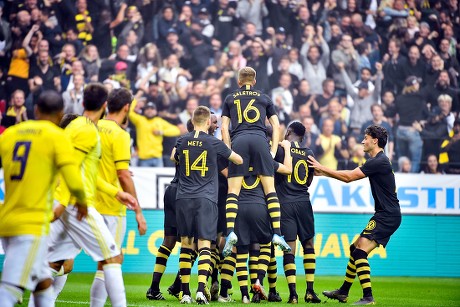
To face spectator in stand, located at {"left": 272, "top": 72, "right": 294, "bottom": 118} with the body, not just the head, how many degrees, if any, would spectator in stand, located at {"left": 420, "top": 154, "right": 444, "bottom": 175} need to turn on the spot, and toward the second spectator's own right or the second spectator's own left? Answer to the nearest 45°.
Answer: approximately 90° to the second spectator's own right

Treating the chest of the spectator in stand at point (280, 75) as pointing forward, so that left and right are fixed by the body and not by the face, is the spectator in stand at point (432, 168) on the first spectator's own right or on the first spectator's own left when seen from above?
on the first spectator's own left

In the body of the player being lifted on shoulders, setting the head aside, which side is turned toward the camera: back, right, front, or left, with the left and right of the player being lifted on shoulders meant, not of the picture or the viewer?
back

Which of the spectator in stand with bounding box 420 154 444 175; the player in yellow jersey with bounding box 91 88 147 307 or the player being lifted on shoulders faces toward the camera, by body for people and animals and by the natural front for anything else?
the spectator in stand

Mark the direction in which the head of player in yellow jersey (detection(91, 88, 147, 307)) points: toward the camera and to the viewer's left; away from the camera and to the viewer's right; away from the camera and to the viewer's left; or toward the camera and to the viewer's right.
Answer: away from the camera and to the viewer's right

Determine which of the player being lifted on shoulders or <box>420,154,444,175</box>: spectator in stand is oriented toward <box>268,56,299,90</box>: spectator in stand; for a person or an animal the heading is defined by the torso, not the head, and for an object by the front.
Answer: the player being lifted on shoulders

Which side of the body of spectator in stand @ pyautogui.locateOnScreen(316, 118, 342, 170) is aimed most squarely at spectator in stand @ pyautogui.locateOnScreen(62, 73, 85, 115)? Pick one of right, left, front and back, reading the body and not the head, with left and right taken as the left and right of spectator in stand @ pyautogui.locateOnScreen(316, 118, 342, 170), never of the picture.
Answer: right

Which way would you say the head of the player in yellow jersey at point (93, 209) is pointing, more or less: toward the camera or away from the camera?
away from the camera

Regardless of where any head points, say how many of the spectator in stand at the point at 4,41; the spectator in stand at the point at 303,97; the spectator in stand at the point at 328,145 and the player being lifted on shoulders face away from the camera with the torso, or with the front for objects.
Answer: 1

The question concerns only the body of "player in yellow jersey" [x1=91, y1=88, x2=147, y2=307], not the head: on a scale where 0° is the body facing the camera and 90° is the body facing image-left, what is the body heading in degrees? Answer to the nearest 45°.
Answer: approximately 225°

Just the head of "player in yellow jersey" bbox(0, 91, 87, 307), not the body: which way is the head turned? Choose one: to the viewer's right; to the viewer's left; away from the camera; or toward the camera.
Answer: away from the camera

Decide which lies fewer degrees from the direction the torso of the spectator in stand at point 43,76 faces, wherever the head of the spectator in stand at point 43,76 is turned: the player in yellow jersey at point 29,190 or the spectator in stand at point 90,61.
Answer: the player in yellow jersey

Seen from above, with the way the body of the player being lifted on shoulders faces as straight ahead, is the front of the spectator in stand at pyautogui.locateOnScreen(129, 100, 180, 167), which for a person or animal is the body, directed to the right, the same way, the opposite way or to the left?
the opposite way

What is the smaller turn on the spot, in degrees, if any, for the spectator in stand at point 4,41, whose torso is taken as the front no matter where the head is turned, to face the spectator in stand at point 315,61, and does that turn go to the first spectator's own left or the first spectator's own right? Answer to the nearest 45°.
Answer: approximately 90° to the first spectator's own left

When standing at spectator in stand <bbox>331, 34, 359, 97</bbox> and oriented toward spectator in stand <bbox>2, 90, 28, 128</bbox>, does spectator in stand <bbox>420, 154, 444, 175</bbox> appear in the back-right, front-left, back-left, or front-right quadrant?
back-left
